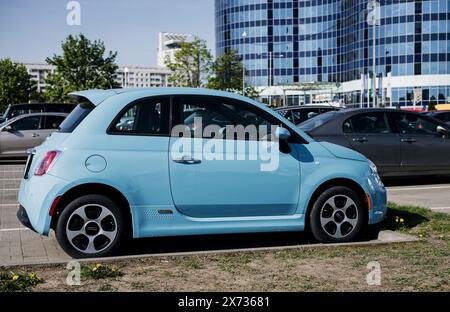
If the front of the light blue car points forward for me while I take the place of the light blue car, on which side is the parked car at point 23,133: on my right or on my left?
on my left

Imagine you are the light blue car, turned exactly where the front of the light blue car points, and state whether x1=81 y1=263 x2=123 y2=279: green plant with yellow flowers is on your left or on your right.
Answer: on your right

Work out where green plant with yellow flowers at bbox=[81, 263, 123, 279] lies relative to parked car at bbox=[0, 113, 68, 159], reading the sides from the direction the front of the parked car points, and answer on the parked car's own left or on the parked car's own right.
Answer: on the parked car's own left

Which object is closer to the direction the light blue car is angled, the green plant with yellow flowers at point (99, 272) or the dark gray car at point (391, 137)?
the dark gray car

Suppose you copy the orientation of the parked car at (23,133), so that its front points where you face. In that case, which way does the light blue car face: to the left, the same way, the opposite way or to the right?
the opposite way

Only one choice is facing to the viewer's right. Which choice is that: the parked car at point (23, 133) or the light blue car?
the light blue car

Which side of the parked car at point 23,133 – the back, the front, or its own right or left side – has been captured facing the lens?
left

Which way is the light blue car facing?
to the viewer's right

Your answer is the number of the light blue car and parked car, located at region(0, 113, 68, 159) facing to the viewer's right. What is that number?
1

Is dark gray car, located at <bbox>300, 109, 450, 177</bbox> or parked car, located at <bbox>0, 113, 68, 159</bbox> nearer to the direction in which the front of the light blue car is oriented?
the dark gray car
